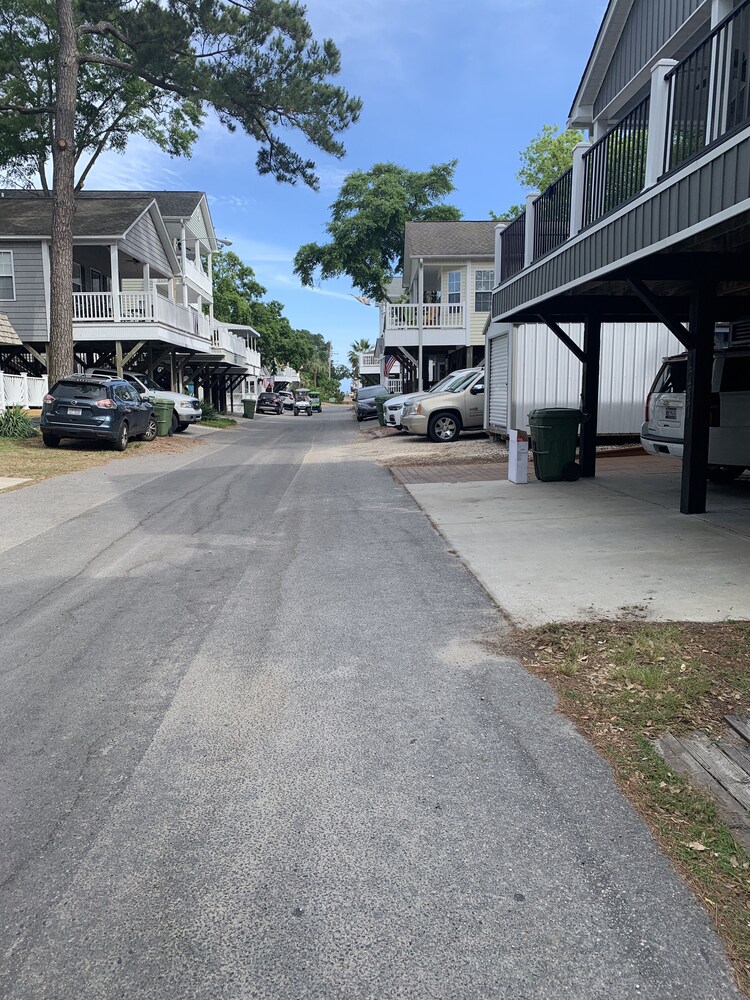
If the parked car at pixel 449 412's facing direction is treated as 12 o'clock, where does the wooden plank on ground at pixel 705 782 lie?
The wooden plank on ground is roughly at 9 o'clock from the parked car.

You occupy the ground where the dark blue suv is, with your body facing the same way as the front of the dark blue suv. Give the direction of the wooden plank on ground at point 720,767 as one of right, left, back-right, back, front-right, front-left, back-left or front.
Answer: back-right

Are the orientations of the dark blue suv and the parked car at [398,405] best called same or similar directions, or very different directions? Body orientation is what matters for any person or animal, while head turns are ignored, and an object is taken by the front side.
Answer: very different directions

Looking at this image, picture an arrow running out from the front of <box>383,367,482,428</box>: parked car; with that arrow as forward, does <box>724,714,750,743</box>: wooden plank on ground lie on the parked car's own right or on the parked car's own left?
on the parked car's own left

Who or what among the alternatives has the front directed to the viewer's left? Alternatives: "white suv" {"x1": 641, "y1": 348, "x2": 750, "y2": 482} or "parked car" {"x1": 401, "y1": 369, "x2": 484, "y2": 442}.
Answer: the parked car

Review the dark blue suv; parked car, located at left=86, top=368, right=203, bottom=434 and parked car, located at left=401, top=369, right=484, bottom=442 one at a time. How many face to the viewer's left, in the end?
1

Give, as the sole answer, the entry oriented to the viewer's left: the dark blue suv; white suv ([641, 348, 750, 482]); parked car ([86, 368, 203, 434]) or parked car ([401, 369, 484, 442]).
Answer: parked car ([401, 369, 484, 442])

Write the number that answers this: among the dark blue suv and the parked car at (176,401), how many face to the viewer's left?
0

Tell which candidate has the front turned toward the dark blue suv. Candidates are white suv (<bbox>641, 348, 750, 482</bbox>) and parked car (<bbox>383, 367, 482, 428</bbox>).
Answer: the parked car

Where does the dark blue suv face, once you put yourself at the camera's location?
facing away from the viewer and to the right of the viewer

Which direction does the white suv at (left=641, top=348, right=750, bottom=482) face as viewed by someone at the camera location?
facing away from the viewer and to the right of the viewer

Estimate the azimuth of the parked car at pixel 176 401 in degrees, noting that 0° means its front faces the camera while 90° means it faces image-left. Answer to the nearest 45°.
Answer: approximately 315°

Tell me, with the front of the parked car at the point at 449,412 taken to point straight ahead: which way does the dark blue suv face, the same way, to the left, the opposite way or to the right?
to the right

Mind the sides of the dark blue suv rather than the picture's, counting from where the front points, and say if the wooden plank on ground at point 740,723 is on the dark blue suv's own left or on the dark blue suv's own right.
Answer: on the dark blue suv's own right

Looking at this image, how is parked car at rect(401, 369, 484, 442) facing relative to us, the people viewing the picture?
facing to the left of the viewer

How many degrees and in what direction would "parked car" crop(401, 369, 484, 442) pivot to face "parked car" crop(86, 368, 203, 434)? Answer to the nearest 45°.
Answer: approximately 45° to its right
